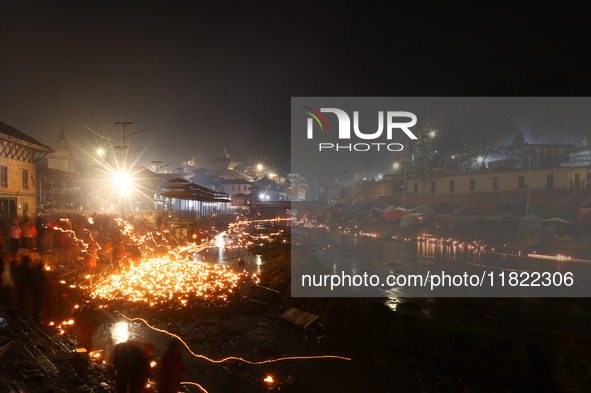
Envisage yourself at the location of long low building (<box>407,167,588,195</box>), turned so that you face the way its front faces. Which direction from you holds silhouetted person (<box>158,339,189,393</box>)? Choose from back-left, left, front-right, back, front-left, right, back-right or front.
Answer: front-left

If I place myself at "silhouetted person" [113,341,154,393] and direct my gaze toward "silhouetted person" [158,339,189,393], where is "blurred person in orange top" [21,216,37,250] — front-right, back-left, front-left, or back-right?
back-left

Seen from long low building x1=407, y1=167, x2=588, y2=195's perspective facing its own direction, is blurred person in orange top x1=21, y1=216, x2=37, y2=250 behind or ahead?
ahead

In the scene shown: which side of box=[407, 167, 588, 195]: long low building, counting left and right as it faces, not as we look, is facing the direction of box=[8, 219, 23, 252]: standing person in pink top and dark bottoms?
front

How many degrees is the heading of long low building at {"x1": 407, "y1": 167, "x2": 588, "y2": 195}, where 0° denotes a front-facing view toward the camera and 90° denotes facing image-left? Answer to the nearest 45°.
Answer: approximately 45°

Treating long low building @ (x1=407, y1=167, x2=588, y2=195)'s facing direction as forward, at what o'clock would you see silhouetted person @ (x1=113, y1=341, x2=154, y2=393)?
The silhouetted person is roughly at 11 o'clock from the long low building.

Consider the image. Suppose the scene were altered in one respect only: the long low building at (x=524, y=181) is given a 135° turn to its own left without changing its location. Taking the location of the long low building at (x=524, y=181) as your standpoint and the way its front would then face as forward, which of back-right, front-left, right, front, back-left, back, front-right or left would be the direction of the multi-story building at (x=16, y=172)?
back-right
